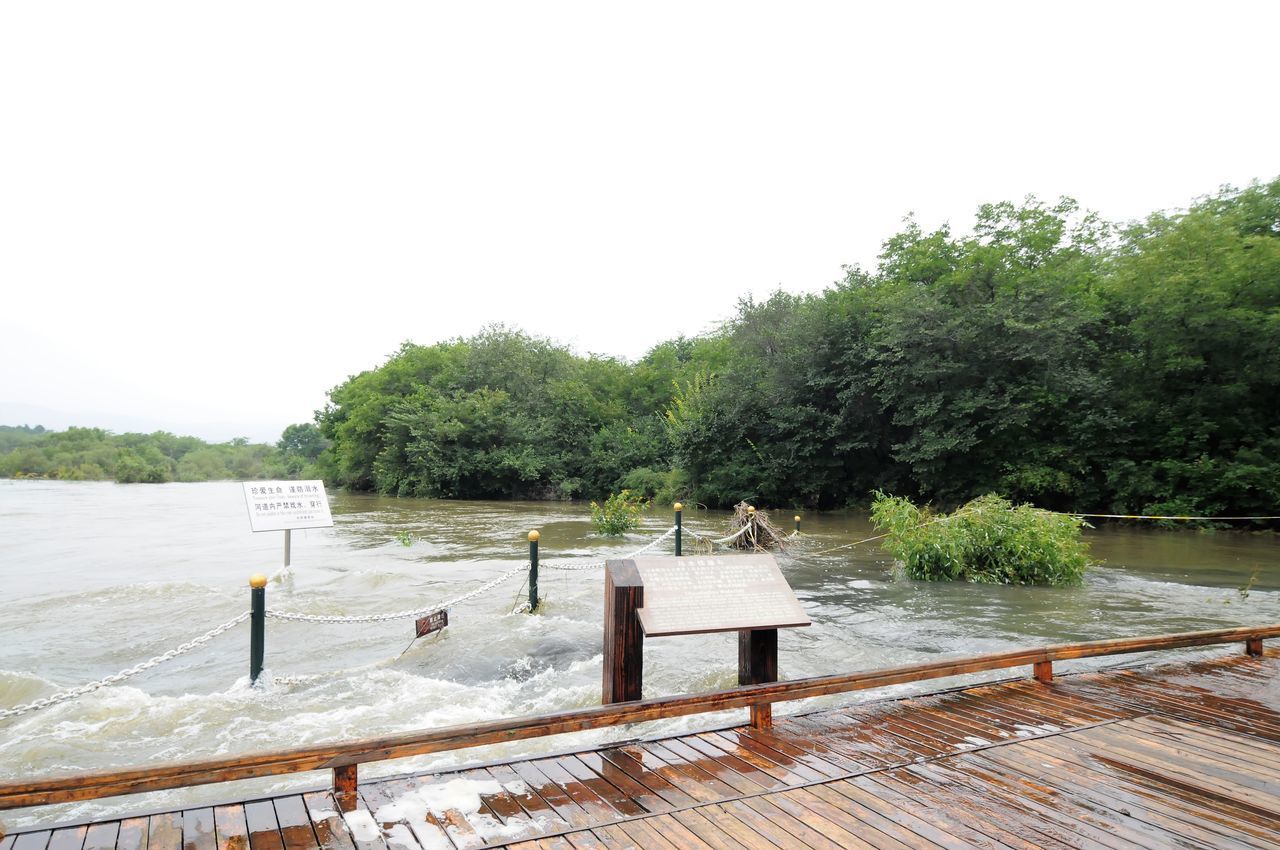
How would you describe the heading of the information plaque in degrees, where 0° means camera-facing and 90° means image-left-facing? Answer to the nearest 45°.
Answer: approximately 0°

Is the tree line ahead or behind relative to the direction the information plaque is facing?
behind

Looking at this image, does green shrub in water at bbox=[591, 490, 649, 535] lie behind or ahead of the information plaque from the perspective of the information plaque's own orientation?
behind

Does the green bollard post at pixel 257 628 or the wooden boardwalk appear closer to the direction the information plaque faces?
the wooden boardwalk

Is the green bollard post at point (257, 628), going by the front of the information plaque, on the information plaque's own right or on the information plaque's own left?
on the information plaque's own right

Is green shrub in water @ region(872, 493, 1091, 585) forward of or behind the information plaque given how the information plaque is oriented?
behind

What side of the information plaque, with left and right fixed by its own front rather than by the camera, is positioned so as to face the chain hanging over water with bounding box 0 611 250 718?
right

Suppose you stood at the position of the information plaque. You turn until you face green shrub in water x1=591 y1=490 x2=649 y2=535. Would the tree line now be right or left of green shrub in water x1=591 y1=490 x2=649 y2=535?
right

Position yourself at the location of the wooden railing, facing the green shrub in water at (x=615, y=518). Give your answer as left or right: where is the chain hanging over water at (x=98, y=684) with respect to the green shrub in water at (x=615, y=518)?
left

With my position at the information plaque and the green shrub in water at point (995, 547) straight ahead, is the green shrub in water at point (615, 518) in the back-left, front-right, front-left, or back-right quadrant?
front-left

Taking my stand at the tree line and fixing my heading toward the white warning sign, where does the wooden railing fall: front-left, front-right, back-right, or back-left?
front-left
